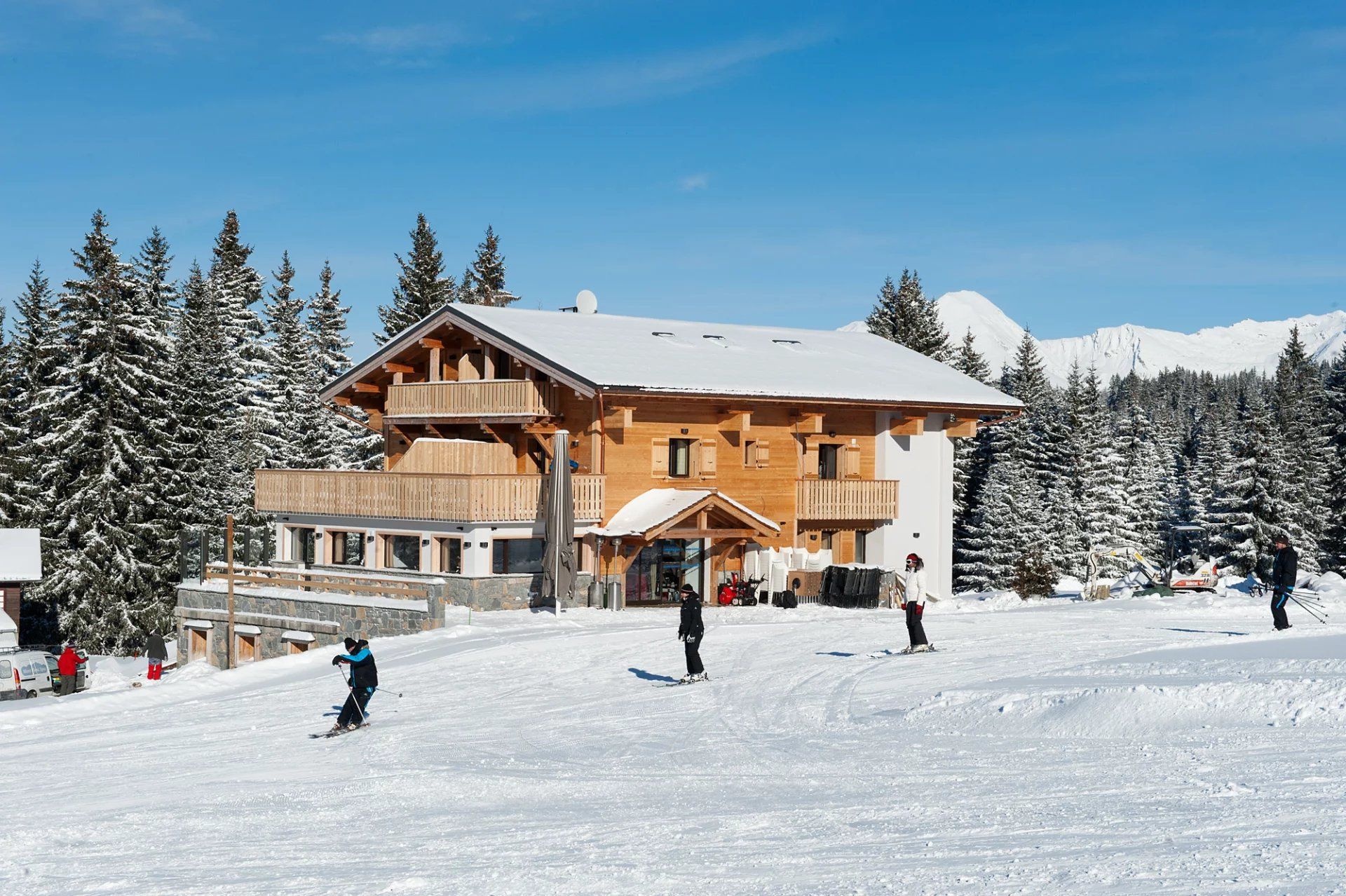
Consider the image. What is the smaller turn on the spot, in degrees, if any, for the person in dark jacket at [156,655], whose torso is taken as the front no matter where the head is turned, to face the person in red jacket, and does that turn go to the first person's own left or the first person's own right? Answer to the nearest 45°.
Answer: approximately 45° to the first person's own left

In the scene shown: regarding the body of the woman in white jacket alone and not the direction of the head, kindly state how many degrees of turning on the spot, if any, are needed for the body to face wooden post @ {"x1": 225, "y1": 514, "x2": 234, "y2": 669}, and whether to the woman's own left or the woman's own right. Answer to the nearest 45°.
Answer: approximately 45° to the woman's own right

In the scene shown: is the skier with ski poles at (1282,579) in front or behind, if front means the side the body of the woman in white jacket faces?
behind

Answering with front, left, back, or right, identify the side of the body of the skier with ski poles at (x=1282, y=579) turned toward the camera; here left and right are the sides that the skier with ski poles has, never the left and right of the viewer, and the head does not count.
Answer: left

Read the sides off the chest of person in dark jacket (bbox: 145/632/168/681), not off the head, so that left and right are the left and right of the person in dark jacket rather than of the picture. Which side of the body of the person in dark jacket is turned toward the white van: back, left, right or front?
left

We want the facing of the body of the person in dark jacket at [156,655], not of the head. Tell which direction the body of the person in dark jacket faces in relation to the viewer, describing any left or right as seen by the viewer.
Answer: facing away from the viewer
